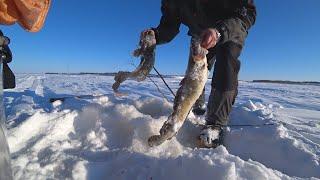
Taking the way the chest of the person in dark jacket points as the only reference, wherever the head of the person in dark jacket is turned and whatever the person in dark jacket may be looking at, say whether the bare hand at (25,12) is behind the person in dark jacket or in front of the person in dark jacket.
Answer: in front

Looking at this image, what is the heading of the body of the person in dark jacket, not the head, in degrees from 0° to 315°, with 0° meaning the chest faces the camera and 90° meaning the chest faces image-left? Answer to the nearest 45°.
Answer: approximately 45°
